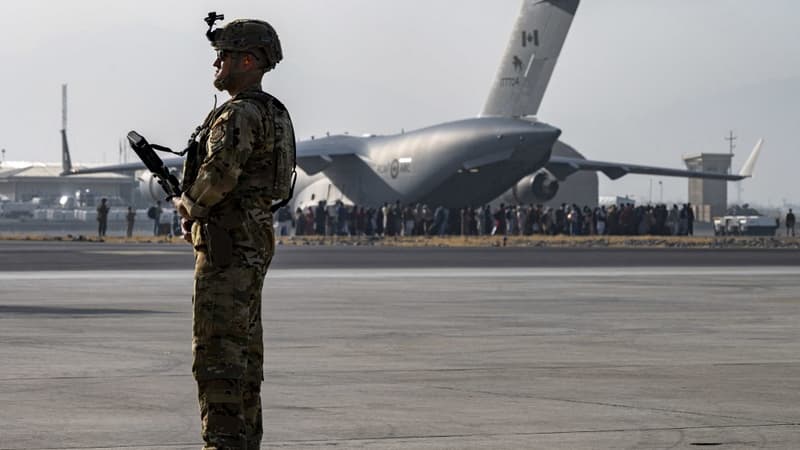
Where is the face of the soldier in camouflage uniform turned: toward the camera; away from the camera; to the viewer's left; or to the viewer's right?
to the viewer's left

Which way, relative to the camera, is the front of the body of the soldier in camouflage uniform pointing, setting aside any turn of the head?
to the viewer's left
